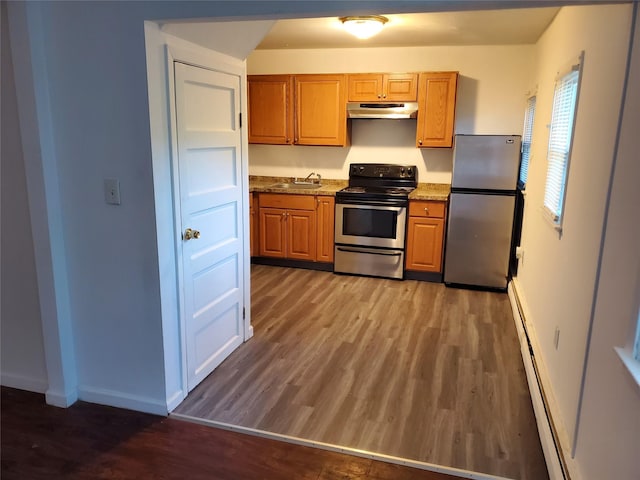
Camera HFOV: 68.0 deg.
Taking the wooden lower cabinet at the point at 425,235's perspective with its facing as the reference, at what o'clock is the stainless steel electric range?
The stainless steel electric range is roughly at 3 o'clock from the wooden lower cabinet.

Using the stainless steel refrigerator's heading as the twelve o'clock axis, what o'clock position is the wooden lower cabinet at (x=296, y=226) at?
The wooden lower cabinet is roughly at 3 o'clock from the stainless steel refrigerator.

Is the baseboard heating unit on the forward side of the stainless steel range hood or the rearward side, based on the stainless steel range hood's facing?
on the forward side

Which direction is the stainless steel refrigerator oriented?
toward the camera

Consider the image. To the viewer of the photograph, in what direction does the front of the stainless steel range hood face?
facing the viewer

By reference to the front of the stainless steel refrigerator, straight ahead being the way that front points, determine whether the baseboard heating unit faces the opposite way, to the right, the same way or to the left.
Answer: to the right

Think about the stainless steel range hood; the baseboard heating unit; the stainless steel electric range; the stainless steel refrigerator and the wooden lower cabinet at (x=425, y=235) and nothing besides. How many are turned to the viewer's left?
1

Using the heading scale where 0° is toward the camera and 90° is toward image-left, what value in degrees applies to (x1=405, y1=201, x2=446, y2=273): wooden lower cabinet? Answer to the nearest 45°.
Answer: approximately 0°

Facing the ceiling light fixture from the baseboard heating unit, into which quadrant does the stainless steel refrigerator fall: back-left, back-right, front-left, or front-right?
front-right

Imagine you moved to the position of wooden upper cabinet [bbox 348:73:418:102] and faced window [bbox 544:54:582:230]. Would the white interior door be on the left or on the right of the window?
right

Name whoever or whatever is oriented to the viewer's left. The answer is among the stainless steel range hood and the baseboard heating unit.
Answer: the baseboard heating unit

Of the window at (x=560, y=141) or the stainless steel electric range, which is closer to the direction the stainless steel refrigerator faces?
the window

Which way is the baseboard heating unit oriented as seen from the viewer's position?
to the viewer's left

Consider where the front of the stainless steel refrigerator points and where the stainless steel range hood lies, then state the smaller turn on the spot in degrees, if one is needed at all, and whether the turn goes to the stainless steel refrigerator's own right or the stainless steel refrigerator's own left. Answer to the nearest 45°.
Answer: approximately 90° to the stainless steel refrigerator's own right

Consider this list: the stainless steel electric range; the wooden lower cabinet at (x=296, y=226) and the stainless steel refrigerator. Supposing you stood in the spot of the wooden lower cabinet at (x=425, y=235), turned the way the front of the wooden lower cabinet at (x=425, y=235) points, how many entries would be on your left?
1
